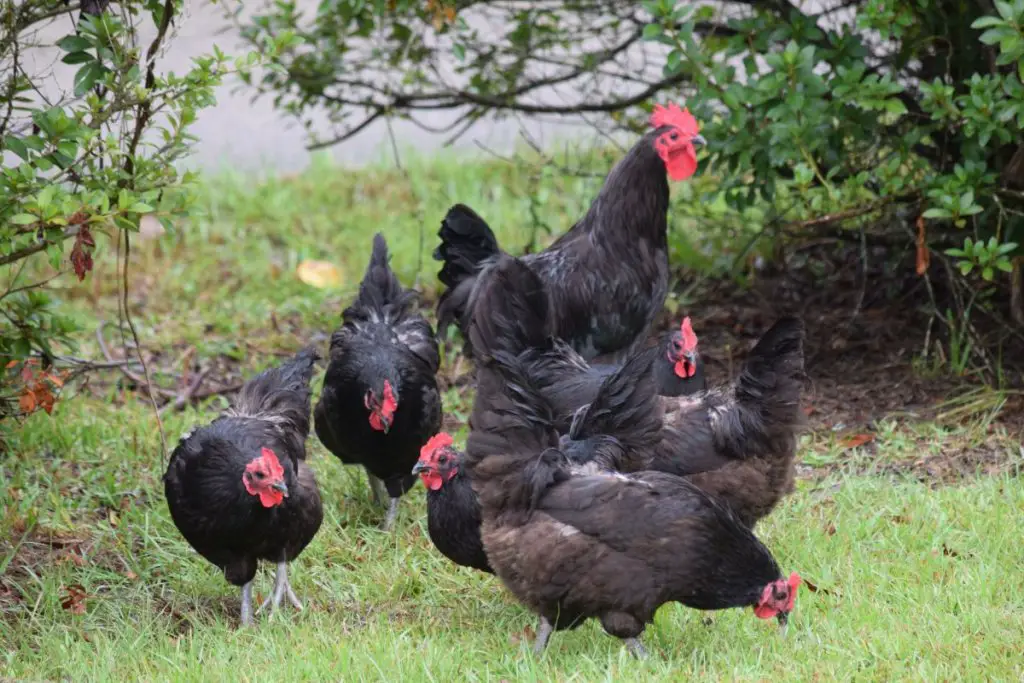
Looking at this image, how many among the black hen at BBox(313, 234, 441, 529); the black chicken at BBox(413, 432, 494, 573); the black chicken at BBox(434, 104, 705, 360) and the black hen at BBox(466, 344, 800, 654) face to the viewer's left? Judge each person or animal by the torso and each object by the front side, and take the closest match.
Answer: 1

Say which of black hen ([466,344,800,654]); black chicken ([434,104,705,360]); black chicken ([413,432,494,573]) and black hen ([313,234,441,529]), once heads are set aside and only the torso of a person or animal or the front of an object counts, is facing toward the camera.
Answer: black hen ([313,234,441,529])

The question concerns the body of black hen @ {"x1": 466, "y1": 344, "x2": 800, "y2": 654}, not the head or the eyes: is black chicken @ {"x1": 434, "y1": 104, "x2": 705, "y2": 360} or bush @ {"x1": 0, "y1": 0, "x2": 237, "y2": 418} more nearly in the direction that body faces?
the black chicken

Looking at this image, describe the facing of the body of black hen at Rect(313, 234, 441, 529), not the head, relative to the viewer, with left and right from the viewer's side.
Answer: facing the viewer

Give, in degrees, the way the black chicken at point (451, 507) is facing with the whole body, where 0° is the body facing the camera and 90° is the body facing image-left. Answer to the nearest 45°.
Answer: approximately 90°

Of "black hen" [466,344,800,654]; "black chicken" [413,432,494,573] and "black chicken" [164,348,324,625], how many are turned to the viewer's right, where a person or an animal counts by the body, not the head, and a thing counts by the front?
1

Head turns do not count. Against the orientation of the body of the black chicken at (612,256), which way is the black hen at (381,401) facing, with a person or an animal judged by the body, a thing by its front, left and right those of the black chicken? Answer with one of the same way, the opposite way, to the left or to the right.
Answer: to the right

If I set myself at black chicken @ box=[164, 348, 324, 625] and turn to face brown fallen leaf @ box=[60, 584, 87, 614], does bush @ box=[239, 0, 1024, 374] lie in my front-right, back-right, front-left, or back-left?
back-right

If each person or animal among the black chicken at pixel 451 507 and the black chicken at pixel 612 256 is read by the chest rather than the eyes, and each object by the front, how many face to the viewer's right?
1

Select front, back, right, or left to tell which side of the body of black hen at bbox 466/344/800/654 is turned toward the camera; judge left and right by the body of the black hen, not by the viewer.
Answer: right

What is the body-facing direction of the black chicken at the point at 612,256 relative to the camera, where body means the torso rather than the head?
to the viewer's right

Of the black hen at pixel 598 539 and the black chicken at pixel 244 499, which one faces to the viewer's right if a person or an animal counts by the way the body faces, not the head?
the black hen

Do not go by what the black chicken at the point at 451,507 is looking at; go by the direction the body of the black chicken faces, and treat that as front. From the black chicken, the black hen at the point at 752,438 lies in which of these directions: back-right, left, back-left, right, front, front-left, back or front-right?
back

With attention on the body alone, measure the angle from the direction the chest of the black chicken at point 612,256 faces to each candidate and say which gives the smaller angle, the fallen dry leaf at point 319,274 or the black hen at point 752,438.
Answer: the black hen

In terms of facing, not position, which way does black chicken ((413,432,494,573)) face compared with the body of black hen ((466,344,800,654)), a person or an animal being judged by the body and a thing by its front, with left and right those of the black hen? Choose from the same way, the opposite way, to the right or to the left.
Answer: the opposite way

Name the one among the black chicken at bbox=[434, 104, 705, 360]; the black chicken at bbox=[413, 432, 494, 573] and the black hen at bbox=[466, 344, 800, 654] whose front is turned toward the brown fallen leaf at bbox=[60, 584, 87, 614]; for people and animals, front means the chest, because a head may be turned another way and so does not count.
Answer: the black chicken at bbox=[413, 432, 494, 573]
